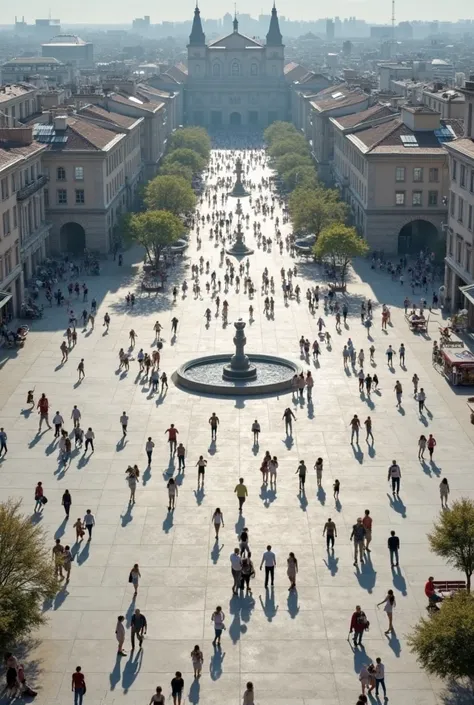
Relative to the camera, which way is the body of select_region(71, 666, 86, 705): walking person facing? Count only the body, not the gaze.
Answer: away from the camera

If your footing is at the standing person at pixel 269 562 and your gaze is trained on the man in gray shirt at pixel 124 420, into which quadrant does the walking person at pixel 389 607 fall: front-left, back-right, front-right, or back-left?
back-right

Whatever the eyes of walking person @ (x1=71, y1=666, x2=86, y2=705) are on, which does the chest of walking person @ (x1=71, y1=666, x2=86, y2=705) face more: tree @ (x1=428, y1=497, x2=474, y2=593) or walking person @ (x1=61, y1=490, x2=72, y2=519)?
the walking person

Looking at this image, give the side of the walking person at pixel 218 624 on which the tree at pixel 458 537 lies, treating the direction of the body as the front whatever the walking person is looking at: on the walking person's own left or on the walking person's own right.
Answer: on the walking person's own right

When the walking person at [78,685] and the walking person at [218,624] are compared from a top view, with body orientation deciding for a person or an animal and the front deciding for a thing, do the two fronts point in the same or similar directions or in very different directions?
same or similar directions

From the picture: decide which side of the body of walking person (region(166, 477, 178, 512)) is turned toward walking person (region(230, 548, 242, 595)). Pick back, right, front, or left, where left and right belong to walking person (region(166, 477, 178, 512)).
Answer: back

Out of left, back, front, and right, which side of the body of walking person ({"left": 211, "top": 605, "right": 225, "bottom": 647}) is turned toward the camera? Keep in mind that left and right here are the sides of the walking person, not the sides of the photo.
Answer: back

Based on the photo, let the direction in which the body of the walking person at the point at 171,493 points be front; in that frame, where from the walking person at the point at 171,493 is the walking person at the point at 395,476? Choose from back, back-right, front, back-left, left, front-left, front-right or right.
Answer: right

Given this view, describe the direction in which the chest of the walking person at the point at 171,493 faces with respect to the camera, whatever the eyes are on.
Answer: away from the camera

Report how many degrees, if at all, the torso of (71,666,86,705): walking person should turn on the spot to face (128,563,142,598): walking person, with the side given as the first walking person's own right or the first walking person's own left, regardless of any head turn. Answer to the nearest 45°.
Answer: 0° — they already face them

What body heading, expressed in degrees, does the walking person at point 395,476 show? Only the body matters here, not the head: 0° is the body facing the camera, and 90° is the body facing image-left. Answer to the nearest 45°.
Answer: approximately 180°

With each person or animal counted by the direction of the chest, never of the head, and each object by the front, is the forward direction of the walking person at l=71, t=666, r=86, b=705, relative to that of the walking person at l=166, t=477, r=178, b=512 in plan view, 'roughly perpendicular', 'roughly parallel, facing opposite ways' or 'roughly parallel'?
roughly parallel
